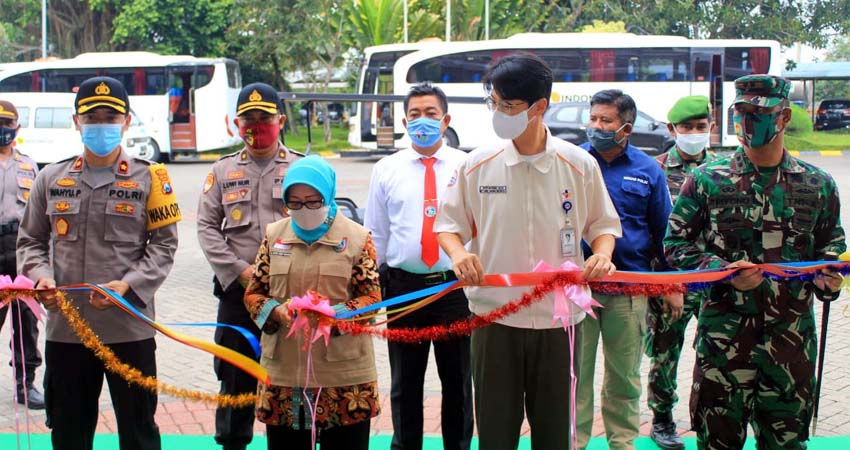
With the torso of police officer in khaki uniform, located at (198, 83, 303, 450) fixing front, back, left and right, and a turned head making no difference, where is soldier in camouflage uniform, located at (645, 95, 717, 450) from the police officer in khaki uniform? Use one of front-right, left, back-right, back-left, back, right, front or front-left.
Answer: left

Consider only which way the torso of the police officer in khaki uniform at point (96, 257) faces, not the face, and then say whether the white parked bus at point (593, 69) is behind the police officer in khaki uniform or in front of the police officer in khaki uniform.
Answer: behind

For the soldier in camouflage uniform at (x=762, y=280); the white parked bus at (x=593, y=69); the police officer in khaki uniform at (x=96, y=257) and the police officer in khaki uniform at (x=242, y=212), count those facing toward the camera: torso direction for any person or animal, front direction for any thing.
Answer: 3

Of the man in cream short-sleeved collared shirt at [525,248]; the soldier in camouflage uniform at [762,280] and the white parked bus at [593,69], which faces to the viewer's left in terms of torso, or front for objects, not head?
the white parked bus

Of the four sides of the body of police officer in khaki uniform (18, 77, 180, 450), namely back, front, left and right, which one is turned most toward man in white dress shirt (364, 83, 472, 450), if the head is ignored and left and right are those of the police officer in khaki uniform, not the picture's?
left

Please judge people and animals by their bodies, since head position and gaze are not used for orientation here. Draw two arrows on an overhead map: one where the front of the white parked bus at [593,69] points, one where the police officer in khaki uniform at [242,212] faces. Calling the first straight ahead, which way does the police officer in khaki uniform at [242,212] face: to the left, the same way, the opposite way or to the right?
to the left

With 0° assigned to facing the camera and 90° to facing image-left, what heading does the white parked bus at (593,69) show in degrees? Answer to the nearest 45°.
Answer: approximately 90°

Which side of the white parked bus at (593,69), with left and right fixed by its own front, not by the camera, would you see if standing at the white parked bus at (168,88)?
front

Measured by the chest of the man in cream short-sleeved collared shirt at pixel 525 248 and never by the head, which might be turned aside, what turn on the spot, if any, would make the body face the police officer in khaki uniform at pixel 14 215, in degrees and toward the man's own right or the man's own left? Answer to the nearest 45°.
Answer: approximately 135° to the man's own right

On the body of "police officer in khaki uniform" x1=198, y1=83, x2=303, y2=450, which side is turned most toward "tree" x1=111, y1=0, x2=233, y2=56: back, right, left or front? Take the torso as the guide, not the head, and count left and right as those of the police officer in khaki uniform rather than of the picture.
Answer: back

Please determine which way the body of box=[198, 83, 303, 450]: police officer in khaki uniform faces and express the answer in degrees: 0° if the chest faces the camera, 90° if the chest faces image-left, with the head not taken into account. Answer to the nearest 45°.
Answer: approximately 0°
